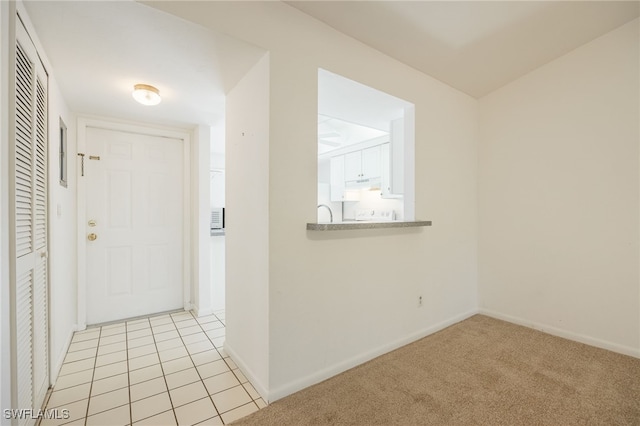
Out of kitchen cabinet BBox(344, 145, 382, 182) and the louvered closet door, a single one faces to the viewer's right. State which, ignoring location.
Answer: the louvered closet door

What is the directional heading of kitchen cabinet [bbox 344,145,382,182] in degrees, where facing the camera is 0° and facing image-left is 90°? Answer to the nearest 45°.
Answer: approximately 45°

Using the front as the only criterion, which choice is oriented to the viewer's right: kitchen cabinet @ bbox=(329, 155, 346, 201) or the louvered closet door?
the louvered closet door

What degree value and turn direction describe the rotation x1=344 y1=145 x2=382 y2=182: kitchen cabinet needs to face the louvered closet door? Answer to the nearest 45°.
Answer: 0° — it already faces it

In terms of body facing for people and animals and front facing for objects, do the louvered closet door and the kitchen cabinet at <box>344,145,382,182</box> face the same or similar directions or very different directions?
very different directions

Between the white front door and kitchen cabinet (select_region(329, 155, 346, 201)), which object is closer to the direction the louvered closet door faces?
the kitchen cabinet

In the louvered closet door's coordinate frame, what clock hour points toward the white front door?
The white front door is roughly at 10 o'clock from the louvered closet door.

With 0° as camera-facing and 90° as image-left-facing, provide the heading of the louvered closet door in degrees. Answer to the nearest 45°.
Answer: approximately 270°

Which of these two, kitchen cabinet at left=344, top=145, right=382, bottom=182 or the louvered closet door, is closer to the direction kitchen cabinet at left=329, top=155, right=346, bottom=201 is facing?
the louvered closet door

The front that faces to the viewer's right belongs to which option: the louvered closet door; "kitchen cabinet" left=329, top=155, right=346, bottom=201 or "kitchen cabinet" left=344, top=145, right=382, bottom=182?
the louvered closet door

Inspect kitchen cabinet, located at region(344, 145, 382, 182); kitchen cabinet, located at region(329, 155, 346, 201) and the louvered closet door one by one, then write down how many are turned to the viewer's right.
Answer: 1

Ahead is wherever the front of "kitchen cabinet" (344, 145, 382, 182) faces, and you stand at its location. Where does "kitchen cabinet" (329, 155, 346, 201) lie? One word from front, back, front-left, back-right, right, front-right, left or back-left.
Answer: right
